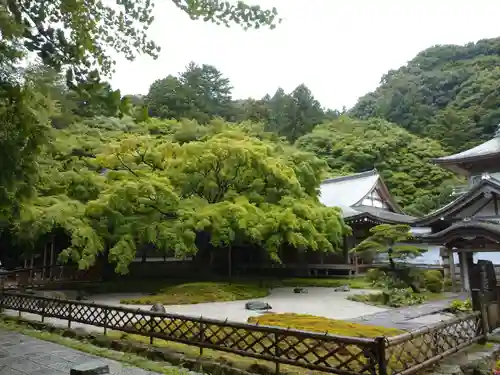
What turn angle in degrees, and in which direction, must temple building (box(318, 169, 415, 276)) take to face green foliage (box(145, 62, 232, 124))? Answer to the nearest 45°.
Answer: approximately 90° to its right

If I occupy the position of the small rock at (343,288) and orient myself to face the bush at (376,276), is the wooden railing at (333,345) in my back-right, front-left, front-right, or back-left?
back-right

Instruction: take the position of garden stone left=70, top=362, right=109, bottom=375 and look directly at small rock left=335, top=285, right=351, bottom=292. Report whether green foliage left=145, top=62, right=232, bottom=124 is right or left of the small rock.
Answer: left

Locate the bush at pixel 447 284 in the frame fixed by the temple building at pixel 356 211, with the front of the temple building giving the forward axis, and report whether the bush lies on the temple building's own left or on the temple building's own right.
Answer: on the temple building's own left

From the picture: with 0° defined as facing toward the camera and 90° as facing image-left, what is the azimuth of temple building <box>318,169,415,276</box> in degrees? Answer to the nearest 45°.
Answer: approximately 45°

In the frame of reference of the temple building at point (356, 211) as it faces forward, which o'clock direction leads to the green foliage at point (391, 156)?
The green foliage is roughly at 5 o'clock from the temple building.

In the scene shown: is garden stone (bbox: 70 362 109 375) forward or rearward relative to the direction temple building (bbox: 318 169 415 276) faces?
forward

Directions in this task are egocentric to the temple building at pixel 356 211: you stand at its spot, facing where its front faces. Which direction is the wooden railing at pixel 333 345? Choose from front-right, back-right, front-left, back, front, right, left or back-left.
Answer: front-left

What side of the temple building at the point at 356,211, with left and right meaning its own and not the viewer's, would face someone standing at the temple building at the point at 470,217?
left

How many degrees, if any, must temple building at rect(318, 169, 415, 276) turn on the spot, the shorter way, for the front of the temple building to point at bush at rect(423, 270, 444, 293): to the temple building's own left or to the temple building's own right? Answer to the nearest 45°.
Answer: approximately 45° to the temple building's own left

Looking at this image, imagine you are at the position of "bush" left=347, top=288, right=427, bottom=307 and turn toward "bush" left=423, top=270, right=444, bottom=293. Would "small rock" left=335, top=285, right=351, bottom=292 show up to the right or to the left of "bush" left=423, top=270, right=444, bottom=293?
left
